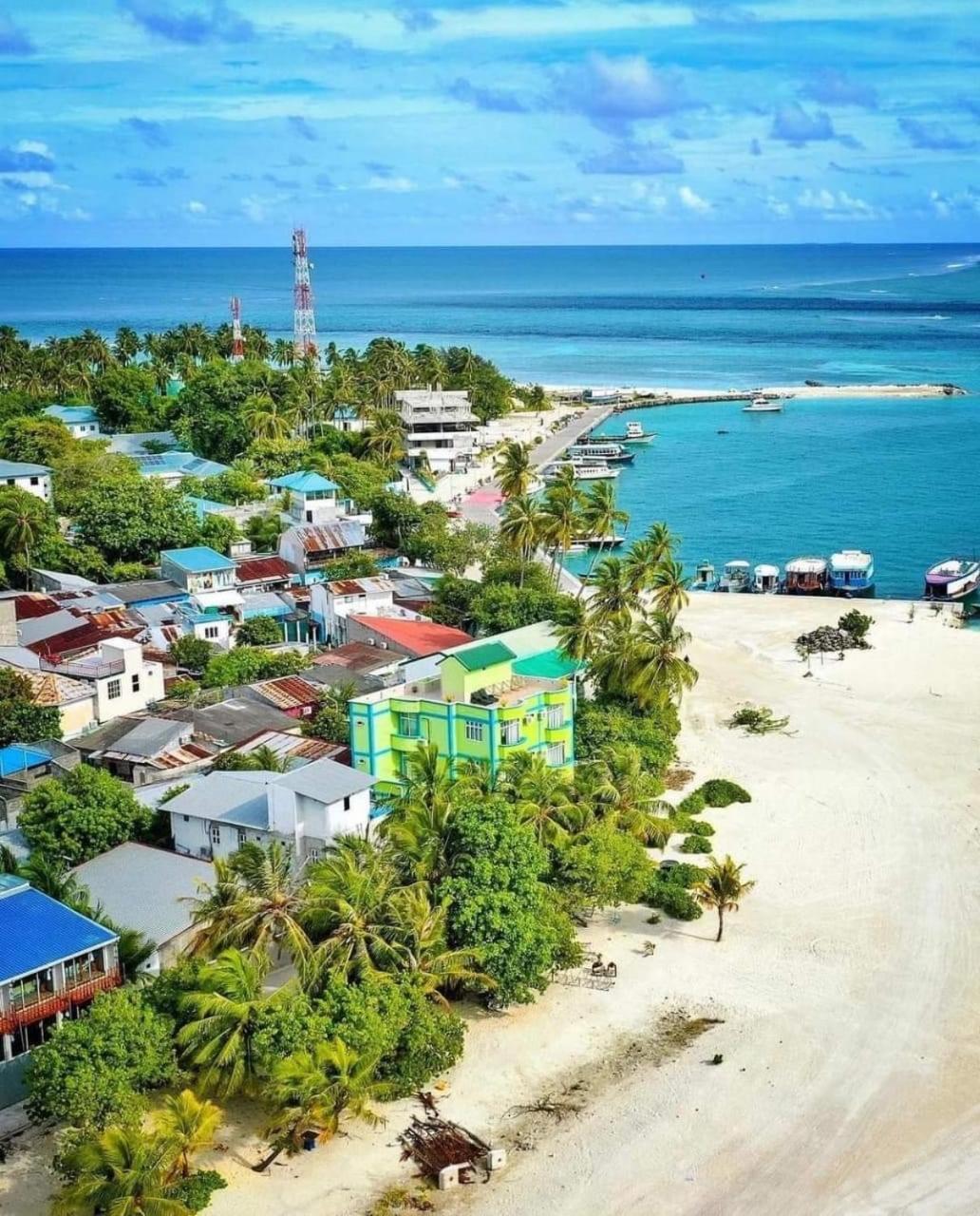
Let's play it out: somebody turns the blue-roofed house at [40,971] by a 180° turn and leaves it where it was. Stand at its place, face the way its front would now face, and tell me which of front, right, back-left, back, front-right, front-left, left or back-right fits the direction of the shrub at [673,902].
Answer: back-right

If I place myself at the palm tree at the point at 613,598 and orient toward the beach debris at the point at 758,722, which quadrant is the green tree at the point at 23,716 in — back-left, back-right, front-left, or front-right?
back-right

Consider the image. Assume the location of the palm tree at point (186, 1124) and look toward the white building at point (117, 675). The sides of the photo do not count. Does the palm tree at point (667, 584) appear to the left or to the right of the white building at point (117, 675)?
right
